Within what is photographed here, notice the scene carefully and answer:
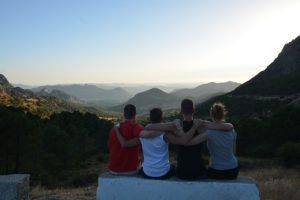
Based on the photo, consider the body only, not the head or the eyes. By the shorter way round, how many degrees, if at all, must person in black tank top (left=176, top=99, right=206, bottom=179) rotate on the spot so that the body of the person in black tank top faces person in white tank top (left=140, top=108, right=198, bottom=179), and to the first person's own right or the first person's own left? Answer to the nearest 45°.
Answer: approximately 90° to the first person's own left

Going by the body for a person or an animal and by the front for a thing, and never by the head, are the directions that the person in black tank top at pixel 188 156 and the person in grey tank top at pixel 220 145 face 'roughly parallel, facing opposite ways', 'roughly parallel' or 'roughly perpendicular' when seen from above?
roughly parallel

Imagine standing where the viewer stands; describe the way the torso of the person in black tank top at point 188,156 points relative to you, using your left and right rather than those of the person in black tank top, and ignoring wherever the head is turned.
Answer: facing away from the viewer

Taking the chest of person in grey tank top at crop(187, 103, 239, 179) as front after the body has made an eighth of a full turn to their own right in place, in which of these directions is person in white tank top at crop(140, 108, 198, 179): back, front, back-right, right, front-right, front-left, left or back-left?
back-left

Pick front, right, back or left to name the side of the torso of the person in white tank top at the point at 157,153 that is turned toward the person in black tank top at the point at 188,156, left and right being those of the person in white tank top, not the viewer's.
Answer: right

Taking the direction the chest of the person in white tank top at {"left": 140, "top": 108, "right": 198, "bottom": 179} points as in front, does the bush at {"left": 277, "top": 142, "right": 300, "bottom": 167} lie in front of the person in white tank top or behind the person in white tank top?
in front

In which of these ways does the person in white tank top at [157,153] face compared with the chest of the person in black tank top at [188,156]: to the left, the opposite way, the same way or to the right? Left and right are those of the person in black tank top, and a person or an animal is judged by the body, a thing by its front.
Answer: the same way

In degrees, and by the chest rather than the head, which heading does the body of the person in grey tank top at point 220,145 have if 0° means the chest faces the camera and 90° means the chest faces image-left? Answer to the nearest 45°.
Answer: approximately 180°

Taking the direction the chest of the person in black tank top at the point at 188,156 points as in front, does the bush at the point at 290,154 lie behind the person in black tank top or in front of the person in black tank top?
in front

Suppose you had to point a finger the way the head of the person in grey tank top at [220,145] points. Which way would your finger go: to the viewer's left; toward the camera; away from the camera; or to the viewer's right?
away from the camera

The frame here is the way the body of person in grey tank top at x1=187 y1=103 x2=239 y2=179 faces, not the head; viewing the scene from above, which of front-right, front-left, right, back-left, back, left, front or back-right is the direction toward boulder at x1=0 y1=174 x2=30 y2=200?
left

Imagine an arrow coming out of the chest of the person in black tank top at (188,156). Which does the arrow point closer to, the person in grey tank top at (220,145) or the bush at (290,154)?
the bush

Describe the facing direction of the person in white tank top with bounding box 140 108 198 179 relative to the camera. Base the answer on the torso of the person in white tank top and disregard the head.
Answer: away from the camera
